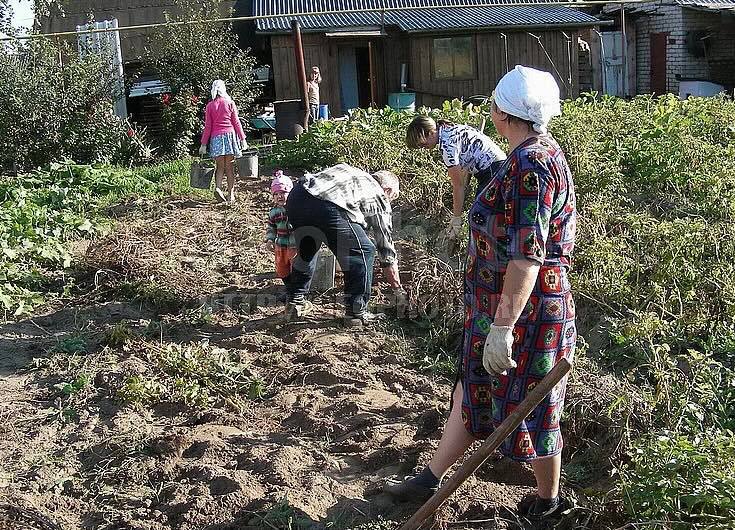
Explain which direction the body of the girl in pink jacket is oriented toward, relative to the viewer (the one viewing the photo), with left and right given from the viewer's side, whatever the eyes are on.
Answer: facing away from the viewer

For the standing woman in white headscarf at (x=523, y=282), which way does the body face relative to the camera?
to the viewer's left

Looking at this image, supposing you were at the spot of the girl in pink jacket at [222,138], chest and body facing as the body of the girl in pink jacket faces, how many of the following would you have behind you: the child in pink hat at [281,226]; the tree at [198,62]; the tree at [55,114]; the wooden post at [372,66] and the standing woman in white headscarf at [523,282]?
2

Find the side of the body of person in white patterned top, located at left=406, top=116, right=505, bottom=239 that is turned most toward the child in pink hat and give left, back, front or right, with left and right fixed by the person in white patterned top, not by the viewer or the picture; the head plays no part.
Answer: front

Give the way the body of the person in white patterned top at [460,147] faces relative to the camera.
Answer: to the viewer's left

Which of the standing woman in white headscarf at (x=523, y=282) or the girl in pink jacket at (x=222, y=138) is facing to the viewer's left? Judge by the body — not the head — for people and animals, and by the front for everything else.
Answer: the standing woman in white headscarf

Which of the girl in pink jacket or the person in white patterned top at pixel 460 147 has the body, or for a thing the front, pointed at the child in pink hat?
the person in white patterned top

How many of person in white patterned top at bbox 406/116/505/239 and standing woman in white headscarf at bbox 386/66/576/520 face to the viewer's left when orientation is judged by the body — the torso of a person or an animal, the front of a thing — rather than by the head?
2

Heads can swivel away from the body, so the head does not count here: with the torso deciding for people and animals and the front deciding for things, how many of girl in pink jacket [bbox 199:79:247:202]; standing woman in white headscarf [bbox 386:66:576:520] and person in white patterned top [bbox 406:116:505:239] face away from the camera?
1
